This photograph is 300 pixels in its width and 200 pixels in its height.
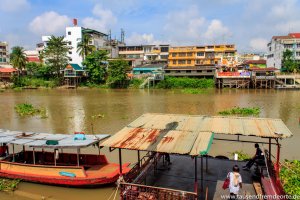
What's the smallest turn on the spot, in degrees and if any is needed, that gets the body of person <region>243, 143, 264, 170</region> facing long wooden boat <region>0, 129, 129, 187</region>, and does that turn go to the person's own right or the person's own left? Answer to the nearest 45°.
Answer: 0° — they already face it

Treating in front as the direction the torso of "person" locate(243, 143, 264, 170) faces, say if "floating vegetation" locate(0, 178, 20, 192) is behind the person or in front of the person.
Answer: in front

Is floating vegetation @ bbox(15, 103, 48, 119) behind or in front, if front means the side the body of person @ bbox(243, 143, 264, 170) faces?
in front

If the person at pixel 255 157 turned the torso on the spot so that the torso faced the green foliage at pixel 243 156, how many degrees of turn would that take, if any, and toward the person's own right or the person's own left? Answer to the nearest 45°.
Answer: approximately 90° to the person's own right

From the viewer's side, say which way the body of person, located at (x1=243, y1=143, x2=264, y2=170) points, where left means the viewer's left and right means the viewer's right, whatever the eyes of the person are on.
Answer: facing to the left of the viewer
